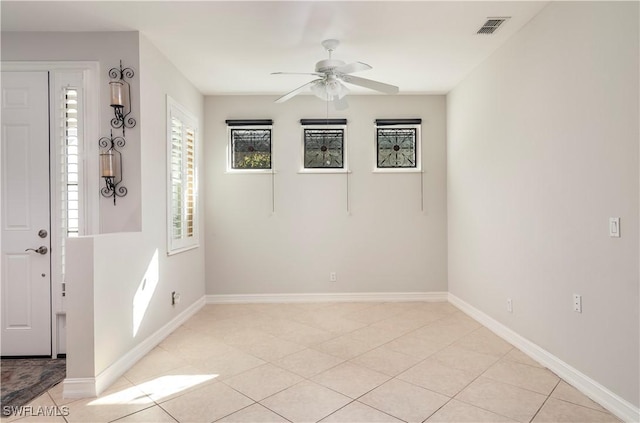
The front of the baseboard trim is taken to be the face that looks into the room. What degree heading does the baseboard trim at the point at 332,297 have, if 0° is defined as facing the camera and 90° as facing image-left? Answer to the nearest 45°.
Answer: approximately 0°

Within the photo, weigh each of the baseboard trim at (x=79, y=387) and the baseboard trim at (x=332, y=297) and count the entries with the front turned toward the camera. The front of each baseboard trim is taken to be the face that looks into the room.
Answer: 2

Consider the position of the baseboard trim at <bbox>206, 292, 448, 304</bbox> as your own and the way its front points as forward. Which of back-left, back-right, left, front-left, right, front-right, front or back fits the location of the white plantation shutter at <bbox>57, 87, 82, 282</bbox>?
front-right

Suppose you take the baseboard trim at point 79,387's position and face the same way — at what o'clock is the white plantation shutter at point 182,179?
The white plantation shutter is roughly at 7 o'clock from the baseboard trim.

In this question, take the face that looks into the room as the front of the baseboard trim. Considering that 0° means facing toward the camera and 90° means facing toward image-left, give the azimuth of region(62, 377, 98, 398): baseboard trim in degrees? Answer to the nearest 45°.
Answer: approximately 0°

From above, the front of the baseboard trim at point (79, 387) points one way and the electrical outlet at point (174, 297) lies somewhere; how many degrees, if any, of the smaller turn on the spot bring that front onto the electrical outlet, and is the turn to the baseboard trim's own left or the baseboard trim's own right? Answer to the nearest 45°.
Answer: approximately 135° to the baseboard trim's own left

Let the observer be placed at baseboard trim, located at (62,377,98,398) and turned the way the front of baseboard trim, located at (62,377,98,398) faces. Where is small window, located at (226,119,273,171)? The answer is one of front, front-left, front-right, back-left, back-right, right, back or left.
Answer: back-left

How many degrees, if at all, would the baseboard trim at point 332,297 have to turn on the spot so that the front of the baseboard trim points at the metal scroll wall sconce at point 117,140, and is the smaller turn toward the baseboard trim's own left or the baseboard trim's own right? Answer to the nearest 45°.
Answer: approximately 45° to the baseboard trim's own right
